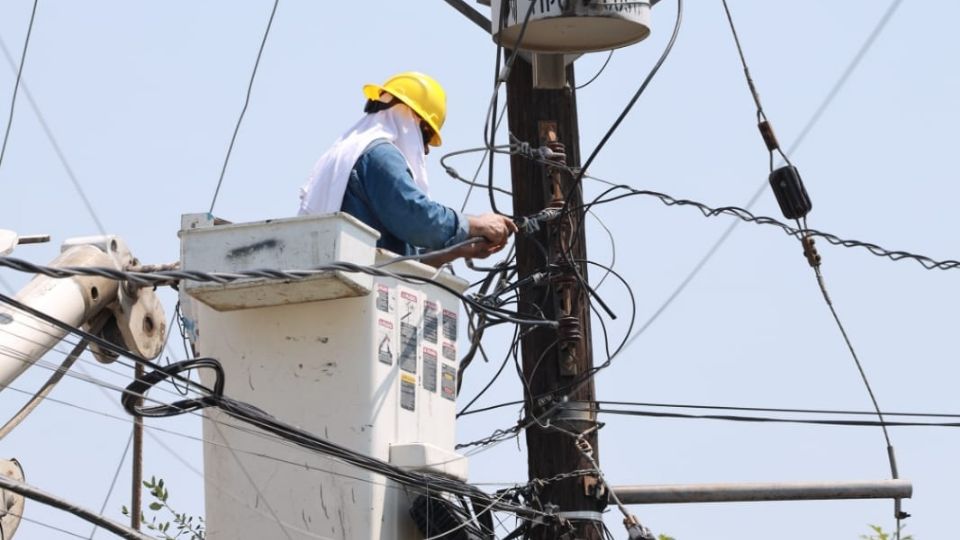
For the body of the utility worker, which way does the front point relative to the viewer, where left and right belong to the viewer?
facing to the right of the viewer

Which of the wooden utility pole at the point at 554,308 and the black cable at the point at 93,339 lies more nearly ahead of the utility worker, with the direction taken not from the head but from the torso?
the wooden utility pole

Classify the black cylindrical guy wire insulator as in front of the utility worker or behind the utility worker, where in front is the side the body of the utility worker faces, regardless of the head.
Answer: in front
